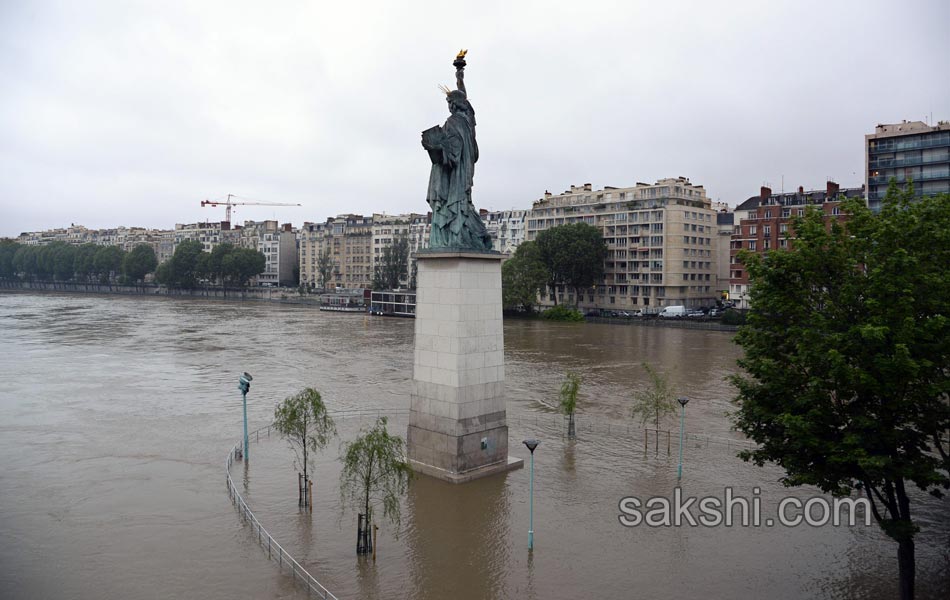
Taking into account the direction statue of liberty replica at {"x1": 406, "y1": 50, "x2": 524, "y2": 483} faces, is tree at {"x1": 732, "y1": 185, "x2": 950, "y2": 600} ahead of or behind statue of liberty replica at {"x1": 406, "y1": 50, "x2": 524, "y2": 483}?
behind

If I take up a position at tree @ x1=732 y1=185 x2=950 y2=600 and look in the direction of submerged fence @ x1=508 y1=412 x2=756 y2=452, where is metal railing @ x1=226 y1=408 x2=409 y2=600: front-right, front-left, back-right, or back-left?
front-left

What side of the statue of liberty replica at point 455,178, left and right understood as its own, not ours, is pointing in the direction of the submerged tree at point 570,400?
right

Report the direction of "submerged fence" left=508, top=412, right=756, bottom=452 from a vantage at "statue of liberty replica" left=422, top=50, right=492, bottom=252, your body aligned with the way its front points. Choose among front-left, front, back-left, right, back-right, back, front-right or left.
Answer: right

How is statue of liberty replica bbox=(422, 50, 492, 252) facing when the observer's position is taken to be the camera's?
facing away from the viewer and to the left of the viewer
